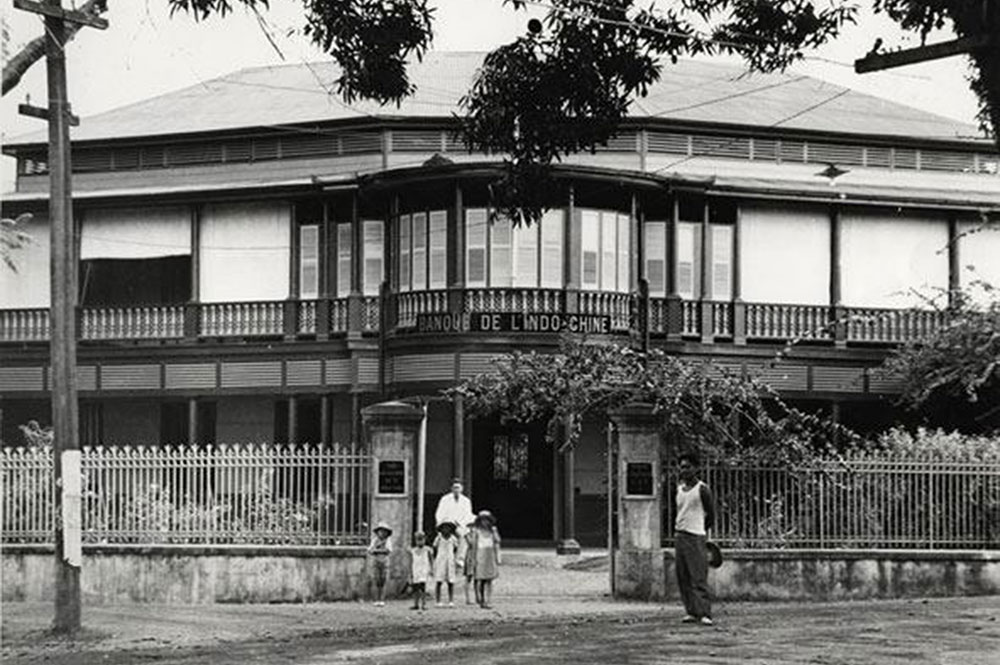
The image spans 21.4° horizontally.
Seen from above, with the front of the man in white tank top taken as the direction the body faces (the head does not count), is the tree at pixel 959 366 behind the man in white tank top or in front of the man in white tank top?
behind

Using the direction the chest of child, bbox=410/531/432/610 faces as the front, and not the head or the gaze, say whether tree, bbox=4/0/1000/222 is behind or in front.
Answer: in front
